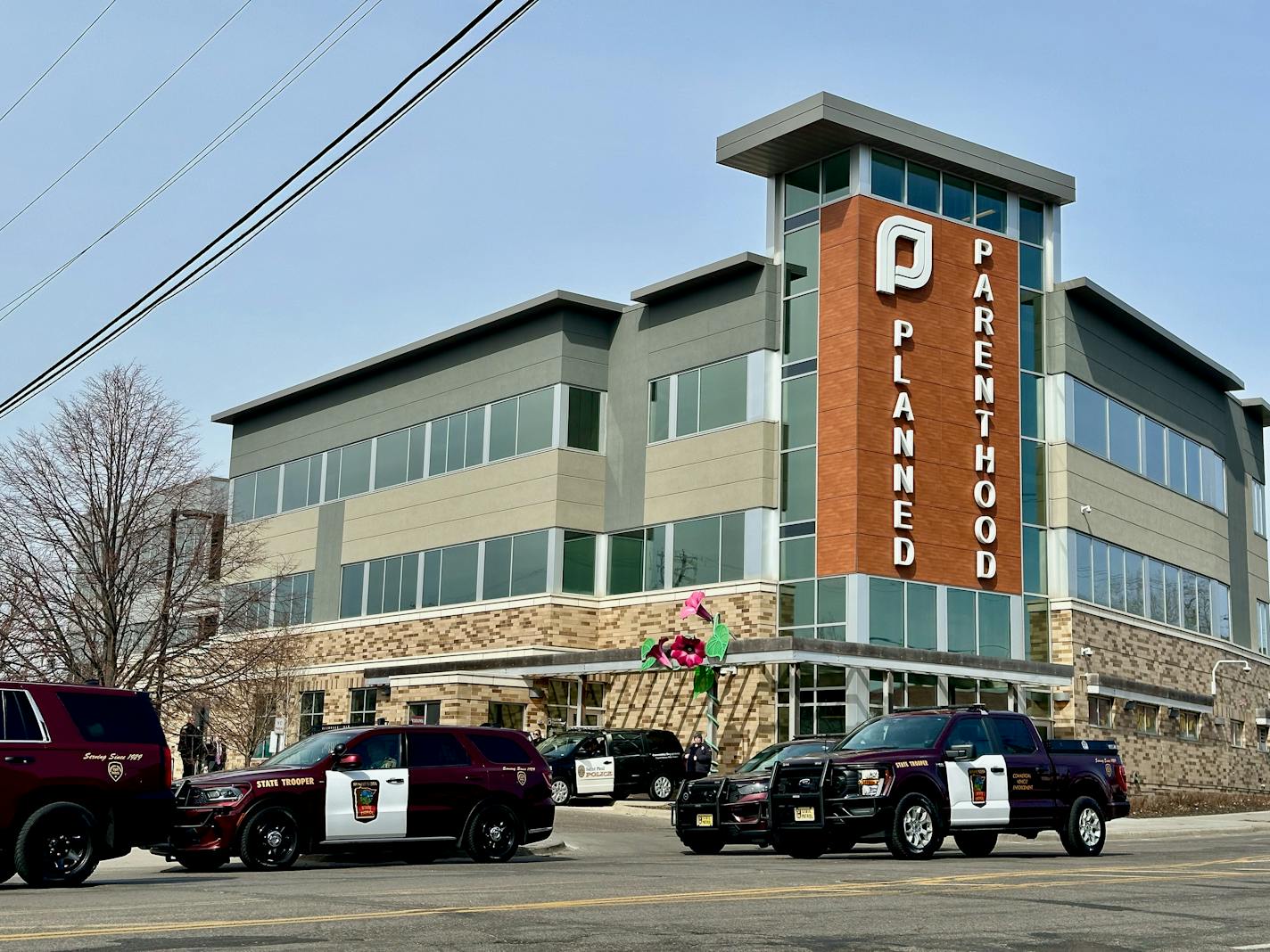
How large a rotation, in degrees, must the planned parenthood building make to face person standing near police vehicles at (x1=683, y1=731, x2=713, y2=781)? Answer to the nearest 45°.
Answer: approximately 45° to its right

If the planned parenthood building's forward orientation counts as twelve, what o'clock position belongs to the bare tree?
The bare tree is roughly at 2 o'clock from the planned parenthood building.

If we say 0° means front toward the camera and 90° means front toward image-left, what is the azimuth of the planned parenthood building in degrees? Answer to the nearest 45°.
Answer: approximately 0°

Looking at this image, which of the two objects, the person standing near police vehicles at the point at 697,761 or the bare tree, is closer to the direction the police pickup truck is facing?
the bare tree

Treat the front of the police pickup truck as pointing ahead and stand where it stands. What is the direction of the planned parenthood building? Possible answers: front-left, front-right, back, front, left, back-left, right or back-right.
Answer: back-right

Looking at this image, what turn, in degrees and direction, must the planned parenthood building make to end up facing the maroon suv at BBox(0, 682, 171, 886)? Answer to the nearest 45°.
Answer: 0° — it already faces it

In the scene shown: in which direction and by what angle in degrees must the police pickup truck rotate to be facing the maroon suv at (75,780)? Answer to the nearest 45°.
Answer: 0° — it already faces it

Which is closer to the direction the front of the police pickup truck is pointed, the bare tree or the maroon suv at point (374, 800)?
the maroon suv

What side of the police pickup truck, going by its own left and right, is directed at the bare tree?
right

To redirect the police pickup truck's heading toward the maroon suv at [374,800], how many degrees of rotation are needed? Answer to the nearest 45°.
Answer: approximately 45° to its right

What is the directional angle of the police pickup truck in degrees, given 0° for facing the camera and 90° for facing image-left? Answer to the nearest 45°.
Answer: approximately 45°

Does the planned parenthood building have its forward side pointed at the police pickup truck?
yes
